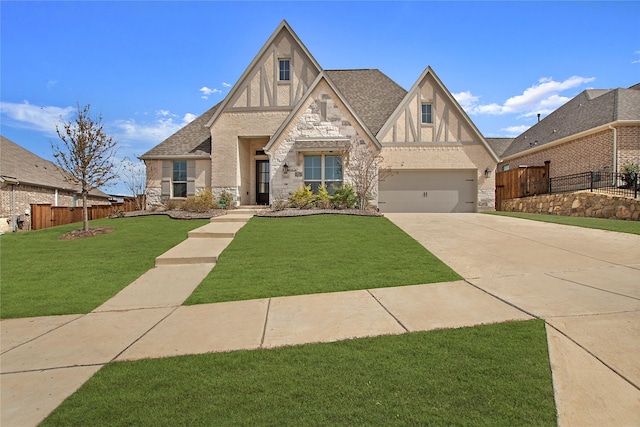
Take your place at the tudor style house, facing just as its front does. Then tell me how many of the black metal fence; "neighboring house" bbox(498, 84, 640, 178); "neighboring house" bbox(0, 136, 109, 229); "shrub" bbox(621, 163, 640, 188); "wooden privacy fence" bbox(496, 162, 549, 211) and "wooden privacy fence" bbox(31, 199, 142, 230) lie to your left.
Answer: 4

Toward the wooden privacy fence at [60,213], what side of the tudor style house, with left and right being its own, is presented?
right

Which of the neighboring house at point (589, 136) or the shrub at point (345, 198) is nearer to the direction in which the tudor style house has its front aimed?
the shrub

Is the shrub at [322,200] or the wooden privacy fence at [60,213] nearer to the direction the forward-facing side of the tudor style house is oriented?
the shrub

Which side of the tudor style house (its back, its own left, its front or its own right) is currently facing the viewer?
front

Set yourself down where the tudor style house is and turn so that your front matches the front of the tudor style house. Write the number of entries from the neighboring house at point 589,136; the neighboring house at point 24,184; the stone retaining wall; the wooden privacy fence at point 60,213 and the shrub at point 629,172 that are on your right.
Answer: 2

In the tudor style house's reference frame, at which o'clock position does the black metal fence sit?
The black metal fence is roughly at 9 o'clock from the tudor style house.

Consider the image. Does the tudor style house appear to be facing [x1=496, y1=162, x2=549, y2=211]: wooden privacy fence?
no

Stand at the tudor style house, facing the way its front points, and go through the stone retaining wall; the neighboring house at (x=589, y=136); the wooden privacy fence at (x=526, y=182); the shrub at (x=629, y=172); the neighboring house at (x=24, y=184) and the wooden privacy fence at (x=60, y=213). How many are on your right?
2

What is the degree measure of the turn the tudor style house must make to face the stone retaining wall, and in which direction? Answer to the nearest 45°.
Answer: approximately 90° to its left

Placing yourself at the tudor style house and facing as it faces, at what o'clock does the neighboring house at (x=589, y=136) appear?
The neighboring house is roughly at 9 o'clock from the tudor style house.

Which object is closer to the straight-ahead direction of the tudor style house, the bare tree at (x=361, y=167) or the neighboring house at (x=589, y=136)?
the bare tree

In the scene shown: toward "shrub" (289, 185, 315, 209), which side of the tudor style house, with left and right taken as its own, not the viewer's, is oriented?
front

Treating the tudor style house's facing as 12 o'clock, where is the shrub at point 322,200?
The shrub is roughly at 11 o'clock from the tudor style house.

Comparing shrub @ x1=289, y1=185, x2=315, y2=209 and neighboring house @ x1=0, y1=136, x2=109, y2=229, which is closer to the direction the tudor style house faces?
the shrub

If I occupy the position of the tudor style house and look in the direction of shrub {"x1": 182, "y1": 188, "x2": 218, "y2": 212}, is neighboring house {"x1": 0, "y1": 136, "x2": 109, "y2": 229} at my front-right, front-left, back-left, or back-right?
front-right

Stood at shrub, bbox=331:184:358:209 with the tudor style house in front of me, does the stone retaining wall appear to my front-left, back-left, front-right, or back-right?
back-right

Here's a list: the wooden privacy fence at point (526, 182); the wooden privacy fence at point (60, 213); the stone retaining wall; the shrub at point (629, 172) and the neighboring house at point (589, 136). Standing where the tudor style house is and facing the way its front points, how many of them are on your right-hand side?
1
